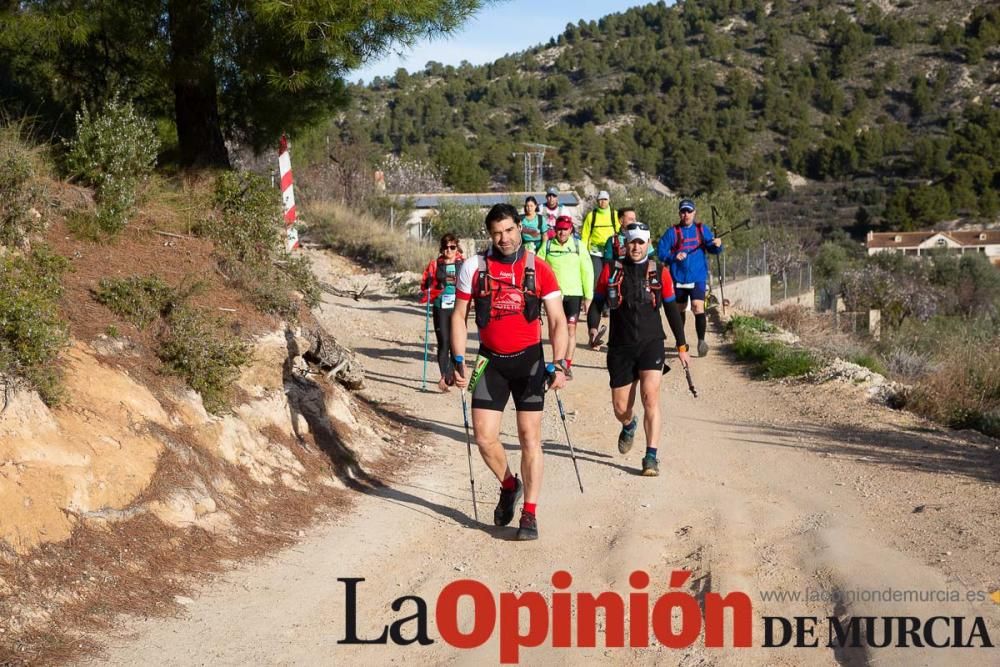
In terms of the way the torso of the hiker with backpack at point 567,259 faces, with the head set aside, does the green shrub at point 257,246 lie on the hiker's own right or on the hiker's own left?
on the hiker's own right

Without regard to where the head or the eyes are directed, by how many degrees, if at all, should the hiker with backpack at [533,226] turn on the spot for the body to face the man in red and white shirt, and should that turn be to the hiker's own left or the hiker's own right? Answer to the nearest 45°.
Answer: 0° — they already face them

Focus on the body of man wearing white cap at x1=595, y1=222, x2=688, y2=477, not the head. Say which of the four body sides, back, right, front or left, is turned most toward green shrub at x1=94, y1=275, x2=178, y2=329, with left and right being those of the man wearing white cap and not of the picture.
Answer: right

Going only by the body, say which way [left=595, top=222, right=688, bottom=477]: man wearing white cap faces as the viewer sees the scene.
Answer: toward the camera

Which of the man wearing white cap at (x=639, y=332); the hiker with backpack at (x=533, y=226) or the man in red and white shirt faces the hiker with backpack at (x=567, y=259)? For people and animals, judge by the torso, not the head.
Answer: the hiker with backpack at (x=533, y=226)

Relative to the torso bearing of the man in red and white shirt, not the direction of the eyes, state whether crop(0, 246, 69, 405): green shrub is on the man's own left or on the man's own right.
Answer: on the man's own right

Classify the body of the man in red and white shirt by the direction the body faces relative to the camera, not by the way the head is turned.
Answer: toward the camera

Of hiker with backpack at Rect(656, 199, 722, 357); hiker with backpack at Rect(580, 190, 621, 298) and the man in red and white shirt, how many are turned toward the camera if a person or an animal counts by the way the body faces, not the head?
3

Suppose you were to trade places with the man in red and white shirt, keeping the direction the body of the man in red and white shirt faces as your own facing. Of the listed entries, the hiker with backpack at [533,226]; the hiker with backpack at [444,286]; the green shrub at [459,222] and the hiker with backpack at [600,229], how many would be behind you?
4

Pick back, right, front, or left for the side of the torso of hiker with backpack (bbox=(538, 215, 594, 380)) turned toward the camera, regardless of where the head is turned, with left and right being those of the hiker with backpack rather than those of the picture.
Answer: front

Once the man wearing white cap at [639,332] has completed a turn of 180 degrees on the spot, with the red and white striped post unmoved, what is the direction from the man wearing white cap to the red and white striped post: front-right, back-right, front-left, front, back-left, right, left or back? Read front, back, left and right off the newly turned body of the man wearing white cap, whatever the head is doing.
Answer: front-left

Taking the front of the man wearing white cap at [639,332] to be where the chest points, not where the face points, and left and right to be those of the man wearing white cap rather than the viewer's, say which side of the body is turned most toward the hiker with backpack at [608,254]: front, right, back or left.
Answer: back

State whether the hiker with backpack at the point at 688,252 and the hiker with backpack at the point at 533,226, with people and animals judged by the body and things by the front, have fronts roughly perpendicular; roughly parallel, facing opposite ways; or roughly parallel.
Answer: roughly parallel
